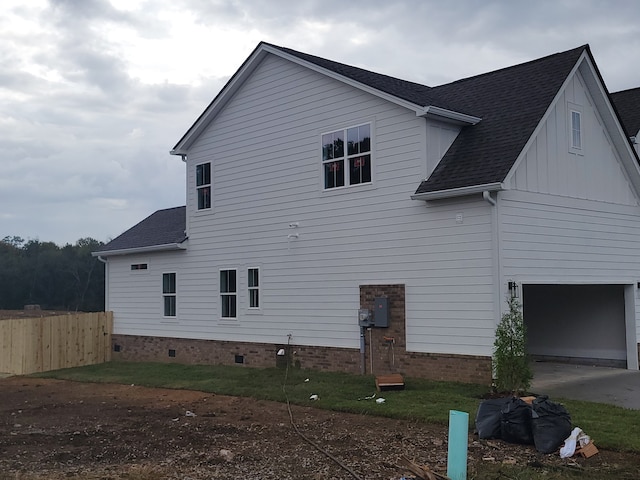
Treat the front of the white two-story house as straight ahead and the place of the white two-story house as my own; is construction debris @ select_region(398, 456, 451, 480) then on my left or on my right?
on my right

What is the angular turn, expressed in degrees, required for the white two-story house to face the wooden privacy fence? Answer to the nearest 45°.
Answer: approximately 180°
